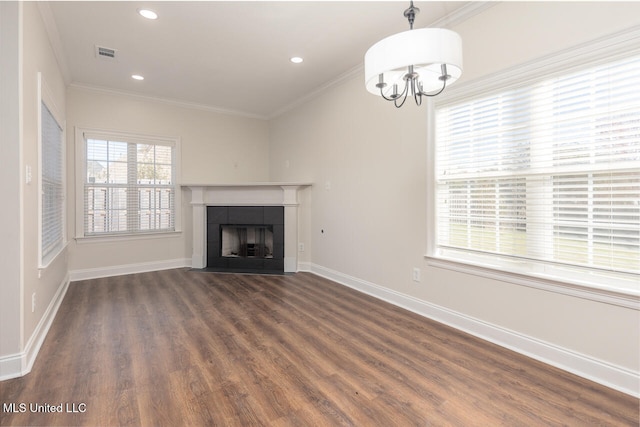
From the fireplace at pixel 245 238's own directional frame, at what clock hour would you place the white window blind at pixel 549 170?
The white window blind is roughly at 11 o'clock from the fireplace.

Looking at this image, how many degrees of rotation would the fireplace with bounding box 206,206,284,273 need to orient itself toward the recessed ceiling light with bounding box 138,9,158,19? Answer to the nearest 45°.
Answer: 0° — it already faces it

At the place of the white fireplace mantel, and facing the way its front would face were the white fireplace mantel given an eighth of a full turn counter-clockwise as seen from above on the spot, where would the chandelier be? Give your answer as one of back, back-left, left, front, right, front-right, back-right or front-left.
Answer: front-right

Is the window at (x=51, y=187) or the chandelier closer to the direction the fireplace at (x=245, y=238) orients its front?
the chandelier

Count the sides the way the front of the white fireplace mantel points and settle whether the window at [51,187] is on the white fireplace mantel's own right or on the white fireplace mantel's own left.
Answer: on the white fireplace mantel's own right

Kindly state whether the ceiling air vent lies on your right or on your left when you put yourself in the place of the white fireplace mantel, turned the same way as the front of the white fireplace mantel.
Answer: on your right

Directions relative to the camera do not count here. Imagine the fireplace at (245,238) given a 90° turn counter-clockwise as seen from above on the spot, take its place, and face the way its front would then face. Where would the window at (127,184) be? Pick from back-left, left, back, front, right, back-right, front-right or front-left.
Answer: back

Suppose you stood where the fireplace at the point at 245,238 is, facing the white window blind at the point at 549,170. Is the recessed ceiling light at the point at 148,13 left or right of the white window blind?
right

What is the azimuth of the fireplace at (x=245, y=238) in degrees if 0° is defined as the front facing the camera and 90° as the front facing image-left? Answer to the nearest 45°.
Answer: approximately 0°

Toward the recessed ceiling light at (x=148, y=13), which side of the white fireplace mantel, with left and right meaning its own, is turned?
front

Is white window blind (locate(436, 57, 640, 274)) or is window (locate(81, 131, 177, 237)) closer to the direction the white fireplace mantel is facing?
the white window blind

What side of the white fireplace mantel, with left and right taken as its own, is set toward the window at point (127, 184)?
right
